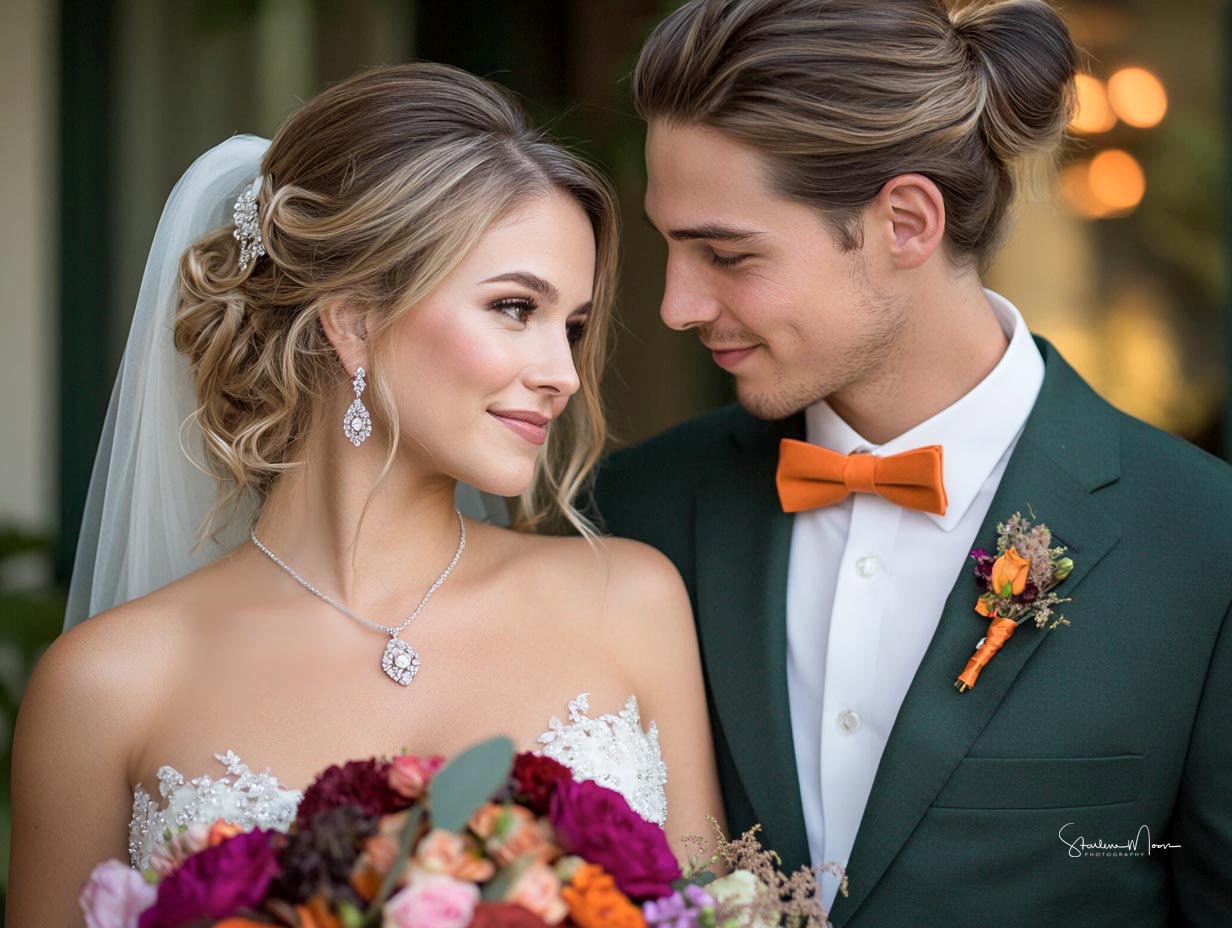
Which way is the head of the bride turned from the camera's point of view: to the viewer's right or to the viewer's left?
to the viewer's right

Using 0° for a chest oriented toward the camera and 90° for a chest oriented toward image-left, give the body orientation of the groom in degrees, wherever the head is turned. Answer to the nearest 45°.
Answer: approximately 45°

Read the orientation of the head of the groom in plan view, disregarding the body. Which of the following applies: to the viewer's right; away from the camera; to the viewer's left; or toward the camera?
to the viewer's left

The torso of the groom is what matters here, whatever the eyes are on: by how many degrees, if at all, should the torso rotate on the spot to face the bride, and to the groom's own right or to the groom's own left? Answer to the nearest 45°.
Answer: approximately 45° to the groom's own right
